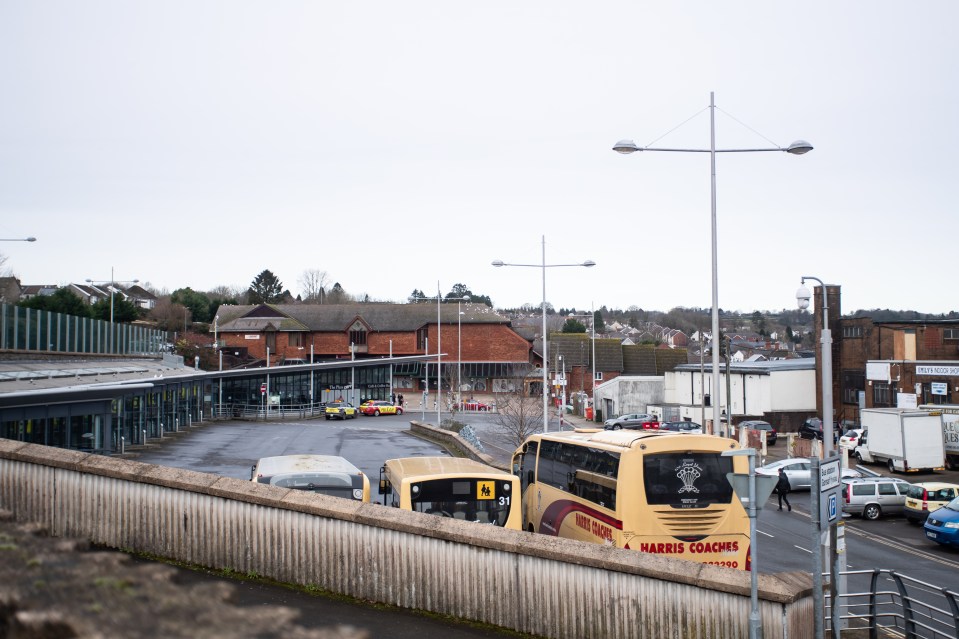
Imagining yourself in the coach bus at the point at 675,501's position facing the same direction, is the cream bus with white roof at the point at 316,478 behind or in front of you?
in front

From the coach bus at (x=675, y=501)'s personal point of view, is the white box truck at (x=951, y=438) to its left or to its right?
on its right

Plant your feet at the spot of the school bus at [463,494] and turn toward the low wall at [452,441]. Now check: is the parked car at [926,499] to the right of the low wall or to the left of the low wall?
right

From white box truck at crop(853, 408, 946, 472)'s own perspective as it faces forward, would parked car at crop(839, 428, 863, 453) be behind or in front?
in front

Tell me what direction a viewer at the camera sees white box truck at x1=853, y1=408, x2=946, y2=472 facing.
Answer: facing away from the viewer and to the left of the viewer

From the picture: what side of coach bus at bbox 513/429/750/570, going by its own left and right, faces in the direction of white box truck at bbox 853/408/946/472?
front

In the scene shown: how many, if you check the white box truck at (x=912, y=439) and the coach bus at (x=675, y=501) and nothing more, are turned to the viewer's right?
0

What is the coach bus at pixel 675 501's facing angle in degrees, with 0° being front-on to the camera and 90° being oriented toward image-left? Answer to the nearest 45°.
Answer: approximately 135°

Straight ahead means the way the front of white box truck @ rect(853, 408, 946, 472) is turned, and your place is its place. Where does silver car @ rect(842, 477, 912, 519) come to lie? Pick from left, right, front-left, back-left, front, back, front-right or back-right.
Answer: back-left

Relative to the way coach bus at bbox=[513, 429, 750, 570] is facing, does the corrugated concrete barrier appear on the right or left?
on its left
